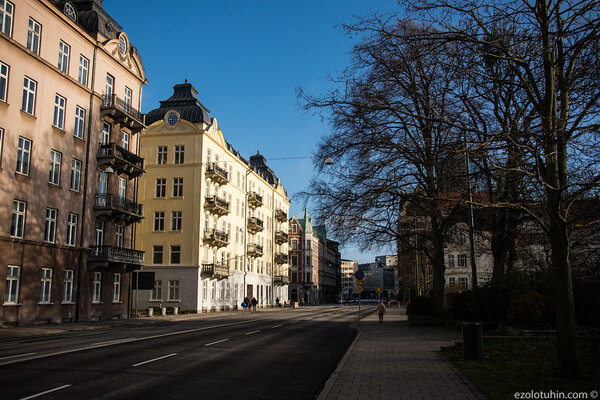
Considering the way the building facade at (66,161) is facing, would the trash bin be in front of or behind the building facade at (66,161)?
in front

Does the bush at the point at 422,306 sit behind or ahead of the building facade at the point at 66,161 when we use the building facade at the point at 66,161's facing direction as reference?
ahead

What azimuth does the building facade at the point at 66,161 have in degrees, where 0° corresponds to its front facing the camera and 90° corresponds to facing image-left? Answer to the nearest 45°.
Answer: approximately 315°
